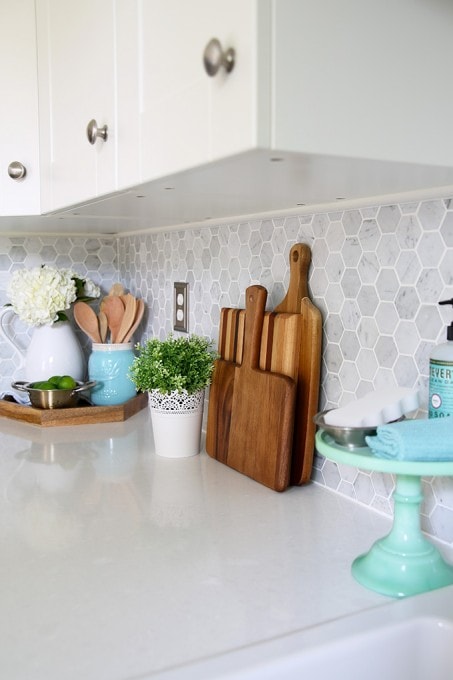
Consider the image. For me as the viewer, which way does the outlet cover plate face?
facing the viewer and to the left of the viewer

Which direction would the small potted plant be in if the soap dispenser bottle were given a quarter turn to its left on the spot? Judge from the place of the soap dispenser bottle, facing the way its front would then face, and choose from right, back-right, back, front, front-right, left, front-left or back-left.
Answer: back

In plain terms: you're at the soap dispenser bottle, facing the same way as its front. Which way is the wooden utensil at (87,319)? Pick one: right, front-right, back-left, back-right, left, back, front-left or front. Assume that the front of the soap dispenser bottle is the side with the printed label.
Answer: right

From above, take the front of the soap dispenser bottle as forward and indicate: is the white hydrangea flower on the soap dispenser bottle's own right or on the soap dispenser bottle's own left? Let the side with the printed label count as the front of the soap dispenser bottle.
on the soap dispenser bottle's own right

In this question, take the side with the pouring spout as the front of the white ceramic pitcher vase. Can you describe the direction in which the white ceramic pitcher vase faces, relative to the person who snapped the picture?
facing to the right of the viewer

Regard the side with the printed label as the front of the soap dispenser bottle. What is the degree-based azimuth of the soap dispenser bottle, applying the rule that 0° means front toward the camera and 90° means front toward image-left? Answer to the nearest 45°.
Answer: approximately 45°

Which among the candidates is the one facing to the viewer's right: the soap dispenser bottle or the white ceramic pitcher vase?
the white ceramic pitcher vase

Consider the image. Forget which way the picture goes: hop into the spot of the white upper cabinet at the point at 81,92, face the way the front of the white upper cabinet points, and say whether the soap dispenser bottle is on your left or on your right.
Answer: on your left
